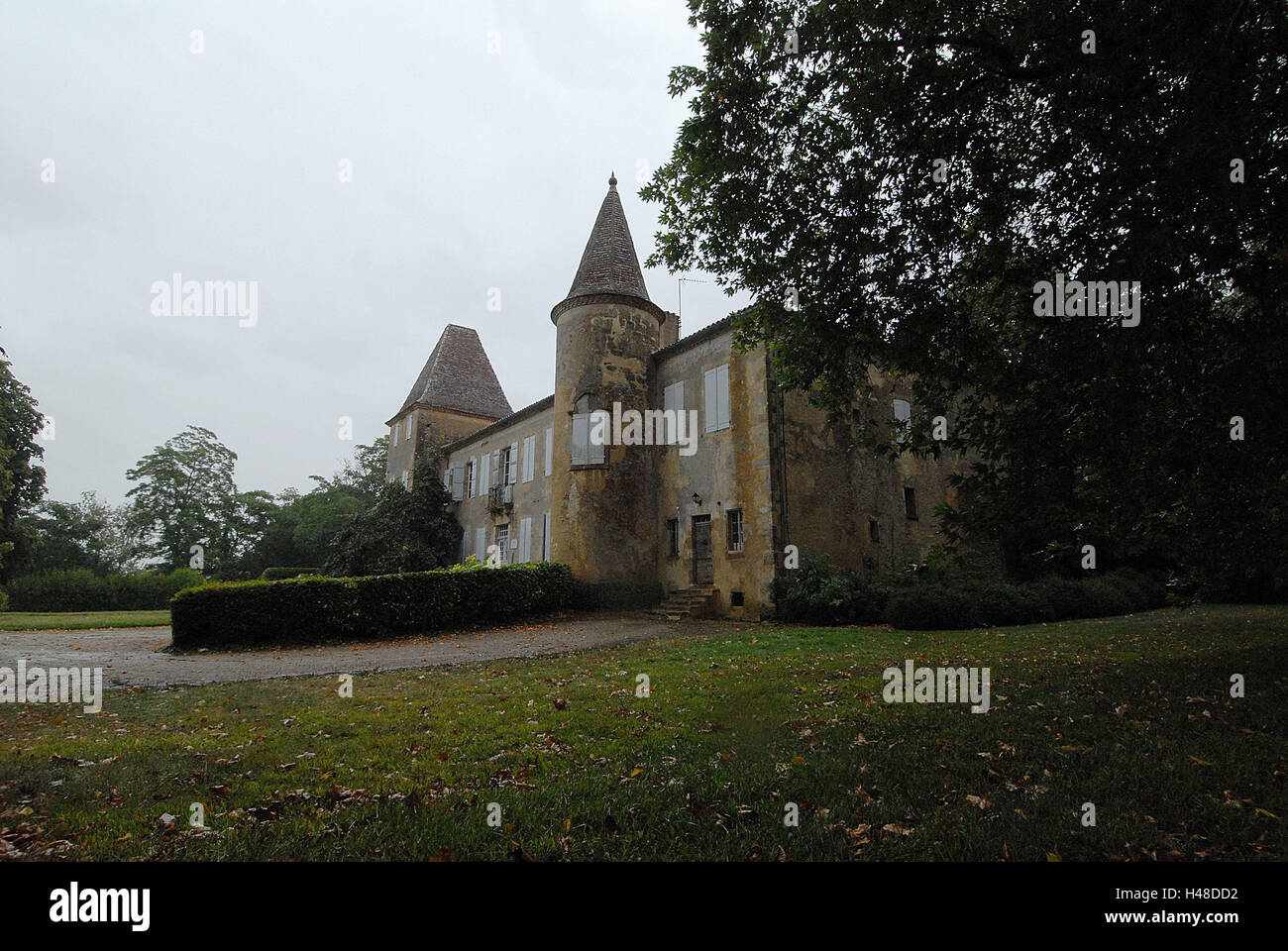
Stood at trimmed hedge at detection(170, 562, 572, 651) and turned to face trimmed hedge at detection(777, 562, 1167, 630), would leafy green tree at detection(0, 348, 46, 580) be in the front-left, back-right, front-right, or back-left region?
back-left

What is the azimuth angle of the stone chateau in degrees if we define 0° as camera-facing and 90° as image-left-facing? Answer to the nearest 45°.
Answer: approximately 45°

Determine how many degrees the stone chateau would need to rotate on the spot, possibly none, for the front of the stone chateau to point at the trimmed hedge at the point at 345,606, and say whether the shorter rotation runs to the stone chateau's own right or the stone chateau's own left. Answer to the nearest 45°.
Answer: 0° — it already faces it

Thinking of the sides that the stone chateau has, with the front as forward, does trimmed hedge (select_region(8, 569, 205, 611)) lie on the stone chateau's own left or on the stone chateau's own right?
on the stone chateau's own right

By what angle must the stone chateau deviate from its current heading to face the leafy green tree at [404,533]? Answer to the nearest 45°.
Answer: approximately 90° to its right

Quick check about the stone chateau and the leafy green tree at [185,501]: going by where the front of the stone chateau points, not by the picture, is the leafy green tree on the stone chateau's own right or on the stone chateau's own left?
on the stone chateau's own right
